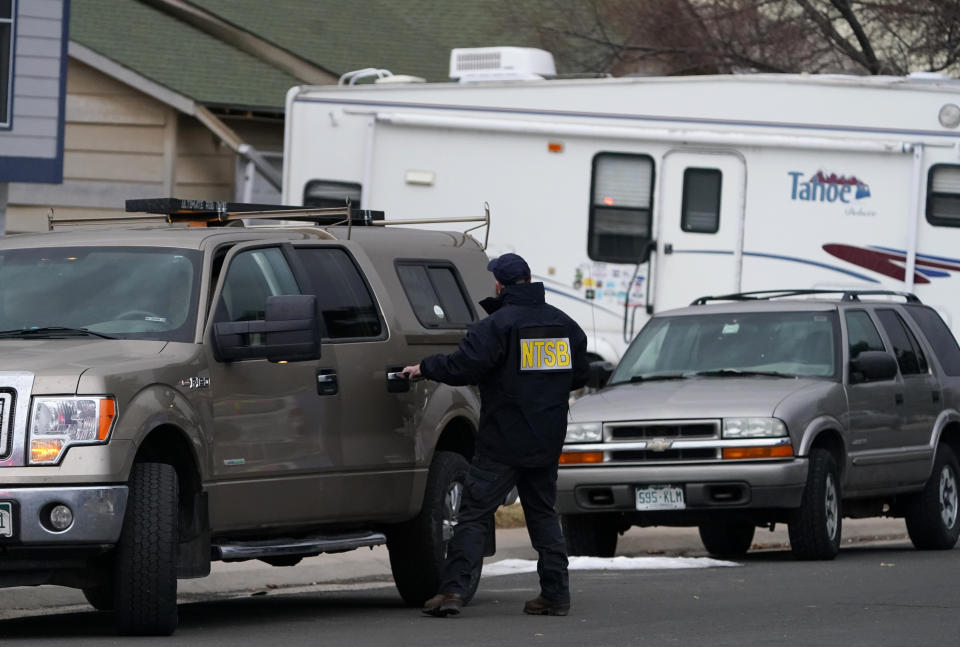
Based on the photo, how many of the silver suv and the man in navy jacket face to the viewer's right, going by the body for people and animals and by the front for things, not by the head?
0

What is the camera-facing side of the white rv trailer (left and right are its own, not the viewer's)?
right

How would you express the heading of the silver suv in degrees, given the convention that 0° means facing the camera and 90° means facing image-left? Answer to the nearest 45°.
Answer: approximately 45°

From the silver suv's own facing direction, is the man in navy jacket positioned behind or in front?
in front

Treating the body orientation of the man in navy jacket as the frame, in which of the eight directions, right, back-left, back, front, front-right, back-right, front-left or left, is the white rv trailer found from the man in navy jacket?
front-right

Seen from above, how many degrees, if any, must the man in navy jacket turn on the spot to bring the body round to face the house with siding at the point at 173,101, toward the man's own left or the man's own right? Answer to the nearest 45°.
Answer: approximately 45° to the man's own right

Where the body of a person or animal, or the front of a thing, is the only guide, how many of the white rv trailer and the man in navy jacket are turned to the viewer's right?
1

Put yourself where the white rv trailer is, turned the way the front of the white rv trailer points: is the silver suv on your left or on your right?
on your right

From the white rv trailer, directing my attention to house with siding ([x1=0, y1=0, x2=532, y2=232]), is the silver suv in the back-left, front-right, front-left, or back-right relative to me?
back-left

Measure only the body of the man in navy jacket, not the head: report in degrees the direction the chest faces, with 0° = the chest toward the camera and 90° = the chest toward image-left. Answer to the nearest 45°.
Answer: approximately 135°

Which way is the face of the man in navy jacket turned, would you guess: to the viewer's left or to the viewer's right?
to the viewer's left

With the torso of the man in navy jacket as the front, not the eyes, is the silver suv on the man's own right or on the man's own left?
on the man's own right
